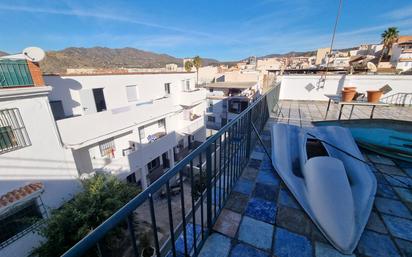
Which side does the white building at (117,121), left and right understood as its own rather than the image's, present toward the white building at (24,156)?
right

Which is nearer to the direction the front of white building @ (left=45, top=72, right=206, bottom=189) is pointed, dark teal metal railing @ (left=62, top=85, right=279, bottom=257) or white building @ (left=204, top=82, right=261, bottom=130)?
the dark teal metal railing

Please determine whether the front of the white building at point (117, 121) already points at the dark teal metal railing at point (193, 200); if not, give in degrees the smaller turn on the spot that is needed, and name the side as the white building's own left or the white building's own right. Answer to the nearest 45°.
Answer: approximately 45° to the white building's own right

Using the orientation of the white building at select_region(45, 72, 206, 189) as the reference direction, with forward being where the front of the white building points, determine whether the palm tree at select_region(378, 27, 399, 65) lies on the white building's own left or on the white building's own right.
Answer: on the white building's own left

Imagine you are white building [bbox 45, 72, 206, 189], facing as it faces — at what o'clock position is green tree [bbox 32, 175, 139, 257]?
The green tree is roughly at 2 o'clock from the white building.

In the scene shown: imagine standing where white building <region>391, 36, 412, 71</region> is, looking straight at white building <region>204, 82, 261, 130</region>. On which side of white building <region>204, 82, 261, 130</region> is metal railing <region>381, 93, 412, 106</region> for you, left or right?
left

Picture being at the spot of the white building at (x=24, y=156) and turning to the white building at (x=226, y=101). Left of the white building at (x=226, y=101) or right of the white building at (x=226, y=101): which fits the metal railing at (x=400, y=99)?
right

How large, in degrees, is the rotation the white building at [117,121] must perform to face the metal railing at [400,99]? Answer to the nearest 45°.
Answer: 0° — it already faces it

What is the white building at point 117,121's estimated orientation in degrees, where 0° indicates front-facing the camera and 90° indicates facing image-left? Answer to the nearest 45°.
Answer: approximately 315°
